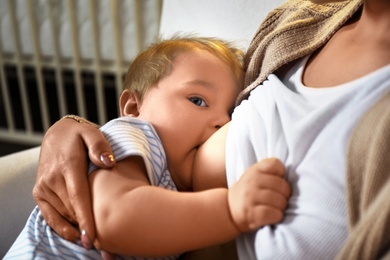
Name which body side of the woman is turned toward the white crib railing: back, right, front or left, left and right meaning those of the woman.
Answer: right
